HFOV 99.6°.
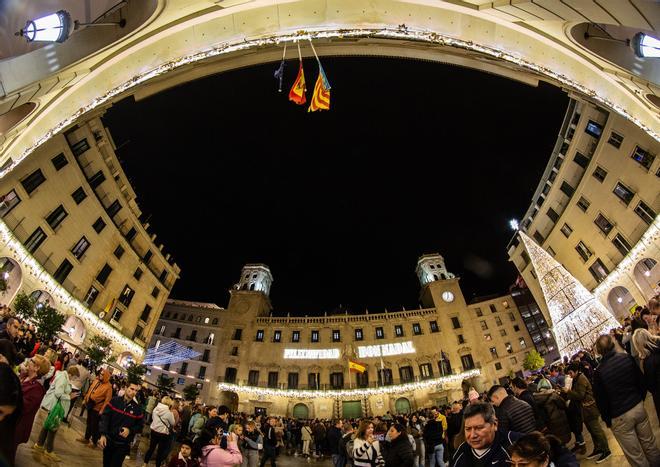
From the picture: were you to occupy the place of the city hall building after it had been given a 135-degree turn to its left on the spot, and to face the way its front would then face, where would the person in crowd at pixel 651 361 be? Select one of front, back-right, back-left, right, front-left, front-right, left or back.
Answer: back-right

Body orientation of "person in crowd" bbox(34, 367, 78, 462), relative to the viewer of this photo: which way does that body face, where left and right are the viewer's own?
facing to the right of the viewer

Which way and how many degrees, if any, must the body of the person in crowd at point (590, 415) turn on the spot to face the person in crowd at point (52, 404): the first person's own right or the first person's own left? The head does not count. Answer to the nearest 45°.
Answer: approximately 45° to the first person's own left

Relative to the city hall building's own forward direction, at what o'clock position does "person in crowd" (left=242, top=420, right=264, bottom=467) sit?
The person in crowd is roughly at 12 o'clock from the city hall building.

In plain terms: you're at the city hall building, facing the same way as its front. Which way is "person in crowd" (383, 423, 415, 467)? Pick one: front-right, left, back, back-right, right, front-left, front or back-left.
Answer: front

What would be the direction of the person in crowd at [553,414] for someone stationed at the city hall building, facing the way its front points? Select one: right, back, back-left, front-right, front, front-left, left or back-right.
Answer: front

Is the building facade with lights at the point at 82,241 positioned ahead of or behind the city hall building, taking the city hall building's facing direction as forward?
ahead

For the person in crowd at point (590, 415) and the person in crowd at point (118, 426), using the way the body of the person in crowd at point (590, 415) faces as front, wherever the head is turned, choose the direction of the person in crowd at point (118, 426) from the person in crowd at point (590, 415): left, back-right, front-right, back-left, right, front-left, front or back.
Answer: front-left

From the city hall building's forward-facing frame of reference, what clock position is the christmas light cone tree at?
The christmas light cone tree is roughly at 11 o'clock from the city hall building.

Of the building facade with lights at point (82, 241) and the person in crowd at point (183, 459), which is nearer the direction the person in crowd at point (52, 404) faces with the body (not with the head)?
the person in crowd

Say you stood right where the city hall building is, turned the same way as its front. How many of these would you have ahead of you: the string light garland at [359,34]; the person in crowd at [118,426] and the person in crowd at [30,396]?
3

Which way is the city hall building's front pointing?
toward the camera
